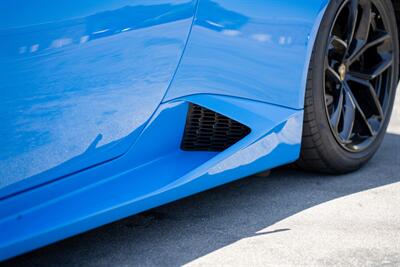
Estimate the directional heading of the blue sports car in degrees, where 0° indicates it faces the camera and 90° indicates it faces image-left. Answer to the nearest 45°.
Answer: approximately 45°
